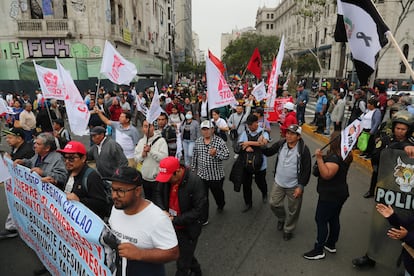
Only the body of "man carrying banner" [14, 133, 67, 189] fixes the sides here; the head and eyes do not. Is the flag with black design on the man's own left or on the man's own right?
on the man's own left

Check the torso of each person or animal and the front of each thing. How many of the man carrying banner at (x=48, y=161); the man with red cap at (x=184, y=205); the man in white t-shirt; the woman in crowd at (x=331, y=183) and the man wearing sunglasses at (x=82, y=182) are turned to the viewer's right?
0

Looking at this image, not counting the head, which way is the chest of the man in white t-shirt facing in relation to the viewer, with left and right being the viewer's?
facing the viewer and to the left of the viewer

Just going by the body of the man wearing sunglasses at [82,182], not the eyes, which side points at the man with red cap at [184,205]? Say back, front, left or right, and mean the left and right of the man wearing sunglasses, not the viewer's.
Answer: left

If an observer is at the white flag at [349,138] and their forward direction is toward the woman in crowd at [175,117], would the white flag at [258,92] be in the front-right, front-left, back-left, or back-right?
front-right

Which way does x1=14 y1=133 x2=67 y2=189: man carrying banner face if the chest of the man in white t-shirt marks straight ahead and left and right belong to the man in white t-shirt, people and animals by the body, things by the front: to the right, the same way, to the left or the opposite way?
the same way

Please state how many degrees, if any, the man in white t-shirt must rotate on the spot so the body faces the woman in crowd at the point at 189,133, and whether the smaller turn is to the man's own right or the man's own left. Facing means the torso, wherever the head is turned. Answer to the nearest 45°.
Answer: approximately 135° to the man's own right

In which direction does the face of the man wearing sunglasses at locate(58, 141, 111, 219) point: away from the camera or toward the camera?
toward the camera

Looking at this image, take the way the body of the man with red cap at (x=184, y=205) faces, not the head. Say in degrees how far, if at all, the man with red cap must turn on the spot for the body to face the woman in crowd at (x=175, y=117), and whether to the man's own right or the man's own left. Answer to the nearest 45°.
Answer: approximately 135° to the man's own right

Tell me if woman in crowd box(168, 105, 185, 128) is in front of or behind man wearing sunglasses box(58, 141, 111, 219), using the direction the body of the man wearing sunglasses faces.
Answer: behind

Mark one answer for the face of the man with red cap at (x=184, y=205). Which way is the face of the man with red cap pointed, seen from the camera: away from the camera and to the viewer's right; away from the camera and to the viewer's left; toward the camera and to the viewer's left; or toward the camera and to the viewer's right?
toward the camera and to the viewer's left

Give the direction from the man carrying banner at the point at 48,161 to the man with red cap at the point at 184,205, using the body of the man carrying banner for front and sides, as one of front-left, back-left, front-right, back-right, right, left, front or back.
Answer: left

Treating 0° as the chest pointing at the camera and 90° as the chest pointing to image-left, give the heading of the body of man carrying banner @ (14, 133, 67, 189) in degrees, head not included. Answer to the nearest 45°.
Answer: approximately 45°

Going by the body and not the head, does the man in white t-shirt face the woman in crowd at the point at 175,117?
no

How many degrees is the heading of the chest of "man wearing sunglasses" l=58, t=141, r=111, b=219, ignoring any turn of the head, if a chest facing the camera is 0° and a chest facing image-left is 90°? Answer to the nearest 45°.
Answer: approximately 45°

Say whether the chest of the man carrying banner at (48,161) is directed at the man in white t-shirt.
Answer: no
